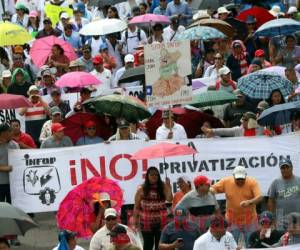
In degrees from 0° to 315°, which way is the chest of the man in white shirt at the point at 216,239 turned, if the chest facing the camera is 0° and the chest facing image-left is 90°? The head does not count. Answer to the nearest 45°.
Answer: approximately 0°

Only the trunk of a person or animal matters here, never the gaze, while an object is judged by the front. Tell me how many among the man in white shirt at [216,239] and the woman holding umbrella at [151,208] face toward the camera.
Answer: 2

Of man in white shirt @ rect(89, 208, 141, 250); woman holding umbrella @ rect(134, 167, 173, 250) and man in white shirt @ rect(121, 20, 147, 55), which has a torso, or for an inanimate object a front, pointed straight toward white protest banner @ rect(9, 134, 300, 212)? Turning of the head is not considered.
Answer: man in white shirt @ rect(121, 20, 147, 55)

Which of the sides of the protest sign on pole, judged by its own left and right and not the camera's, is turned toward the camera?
front

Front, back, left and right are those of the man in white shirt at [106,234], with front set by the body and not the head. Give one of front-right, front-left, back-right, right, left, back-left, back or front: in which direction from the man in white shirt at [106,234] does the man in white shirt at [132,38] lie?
back

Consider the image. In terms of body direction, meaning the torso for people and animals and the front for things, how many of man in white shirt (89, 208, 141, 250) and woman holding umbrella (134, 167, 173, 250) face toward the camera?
2

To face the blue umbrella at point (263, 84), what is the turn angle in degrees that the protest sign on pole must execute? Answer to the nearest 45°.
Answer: approximately 135° to its left

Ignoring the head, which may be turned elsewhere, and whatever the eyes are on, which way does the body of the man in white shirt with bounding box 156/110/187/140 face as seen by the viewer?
toward the camera
